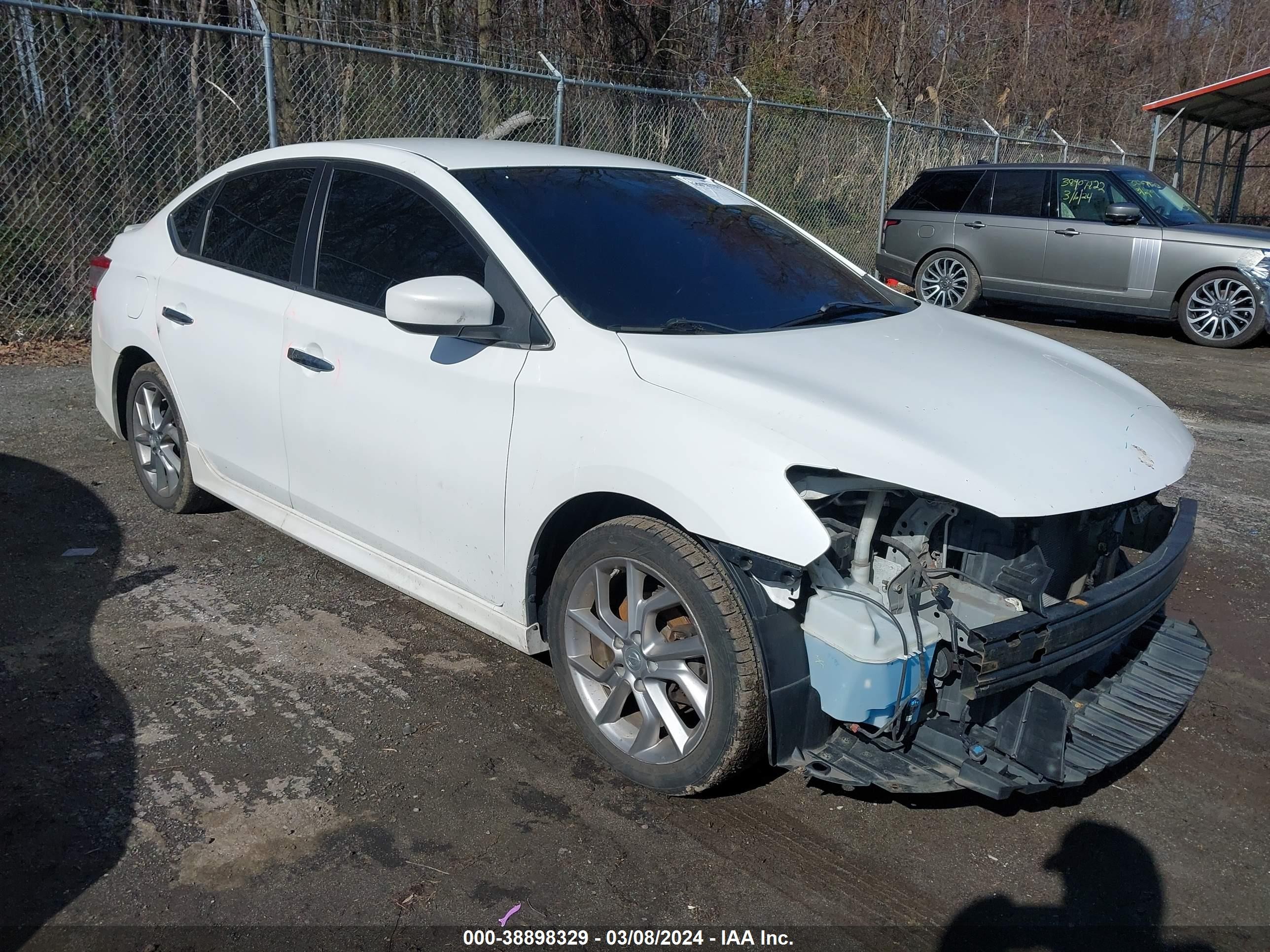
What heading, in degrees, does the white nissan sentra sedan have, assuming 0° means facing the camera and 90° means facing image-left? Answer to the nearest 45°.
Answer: approximately 315°

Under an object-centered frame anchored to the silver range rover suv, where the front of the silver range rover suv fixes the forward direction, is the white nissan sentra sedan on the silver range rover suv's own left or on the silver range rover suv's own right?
on the silver range rover suv's own right

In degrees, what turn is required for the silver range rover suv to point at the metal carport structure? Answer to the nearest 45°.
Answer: approximately 90° to its left

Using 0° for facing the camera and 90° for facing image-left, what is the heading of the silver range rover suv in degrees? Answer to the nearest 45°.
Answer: approximately 270°

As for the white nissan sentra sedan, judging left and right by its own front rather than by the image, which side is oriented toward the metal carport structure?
left

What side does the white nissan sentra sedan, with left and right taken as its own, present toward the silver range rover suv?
left
